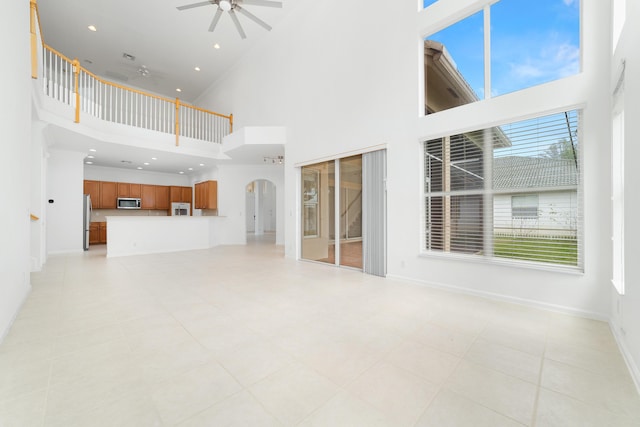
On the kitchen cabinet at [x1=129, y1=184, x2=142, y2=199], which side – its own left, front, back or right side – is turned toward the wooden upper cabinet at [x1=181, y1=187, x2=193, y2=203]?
left

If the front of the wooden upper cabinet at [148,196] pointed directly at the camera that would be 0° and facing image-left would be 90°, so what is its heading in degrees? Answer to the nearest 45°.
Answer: approximately 0°

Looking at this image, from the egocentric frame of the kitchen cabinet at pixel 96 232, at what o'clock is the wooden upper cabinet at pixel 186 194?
The wooden upper cabinet is roughly at 9 o'clock from the kitchen cabinet.

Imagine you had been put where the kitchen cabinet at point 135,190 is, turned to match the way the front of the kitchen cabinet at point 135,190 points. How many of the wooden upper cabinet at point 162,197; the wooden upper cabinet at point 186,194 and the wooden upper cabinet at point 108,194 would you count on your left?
2

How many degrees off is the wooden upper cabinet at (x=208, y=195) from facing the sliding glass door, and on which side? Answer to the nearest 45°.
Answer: approximately 90° to its left

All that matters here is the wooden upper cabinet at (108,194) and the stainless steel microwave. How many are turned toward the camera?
2

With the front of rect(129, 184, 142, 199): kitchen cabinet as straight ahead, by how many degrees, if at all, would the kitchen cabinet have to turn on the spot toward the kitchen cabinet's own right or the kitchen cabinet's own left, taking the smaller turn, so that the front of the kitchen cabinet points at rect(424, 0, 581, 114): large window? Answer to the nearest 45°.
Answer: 0° — it already faces it

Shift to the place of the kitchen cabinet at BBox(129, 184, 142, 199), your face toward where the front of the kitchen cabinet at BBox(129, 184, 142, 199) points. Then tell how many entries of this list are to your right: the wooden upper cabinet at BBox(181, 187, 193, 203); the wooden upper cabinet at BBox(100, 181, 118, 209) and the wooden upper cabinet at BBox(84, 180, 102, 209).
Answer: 2

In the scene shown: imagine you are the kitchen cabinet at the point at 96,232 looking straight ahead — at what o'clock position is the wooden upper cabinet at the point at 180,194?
The wooden upper cabinet is roughly at 9 o'clock from the kitchen cabinet.

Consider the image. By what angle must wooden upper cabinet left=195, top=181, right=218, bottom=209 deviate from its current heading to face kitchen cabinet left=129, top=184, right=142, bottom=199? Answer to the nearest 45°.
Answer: approximately 90° to its right

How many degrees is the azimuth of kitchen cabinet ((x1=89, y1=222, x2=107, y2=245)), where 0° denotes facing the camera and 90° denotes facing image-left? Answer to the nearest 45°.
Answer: approximately 0°
